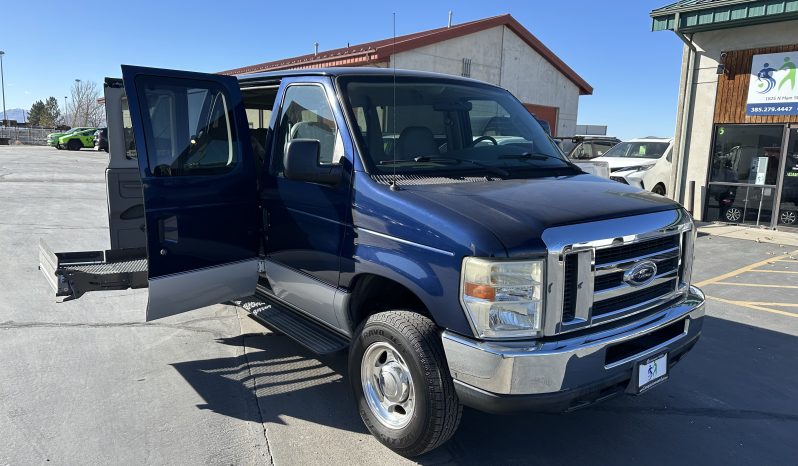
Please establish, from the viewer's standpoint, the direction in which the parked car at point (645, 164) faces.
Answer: facing the viewer and to the left of the viewer

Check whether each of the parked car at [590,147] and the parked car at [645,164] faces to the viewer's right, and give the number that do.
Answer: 0

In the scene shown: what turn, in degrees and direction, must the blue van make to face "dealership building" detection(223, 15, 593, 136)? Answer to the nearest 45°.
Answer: approximately 135° to its left

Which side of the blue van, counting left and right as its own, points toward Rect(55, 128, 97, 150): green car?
back

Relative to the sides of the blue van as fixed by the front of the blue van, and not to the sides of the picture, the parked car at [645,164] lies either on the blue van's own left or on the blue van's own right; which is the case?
on the blue van's own left

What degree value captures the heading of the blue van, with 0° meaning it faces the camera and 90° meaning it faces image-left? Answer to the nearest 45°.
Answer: approximately 315°

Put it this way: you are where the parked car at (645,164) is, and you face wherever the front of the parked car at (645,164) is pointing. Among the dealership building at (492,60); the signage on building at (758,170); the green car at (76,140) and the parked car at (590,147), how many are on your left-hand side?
1

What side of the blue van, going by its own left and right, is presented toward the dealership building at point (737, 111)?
left

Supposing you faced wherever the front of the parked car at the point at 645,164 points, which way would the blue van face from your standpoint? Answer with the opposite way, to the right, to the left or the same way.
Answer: to the left

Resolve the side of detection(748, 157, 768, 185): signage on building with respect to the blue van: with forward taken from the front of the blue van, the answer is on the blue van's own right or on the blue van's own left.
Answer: on the blue van's own left
